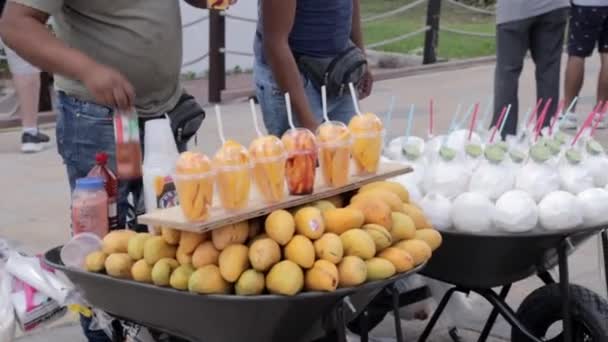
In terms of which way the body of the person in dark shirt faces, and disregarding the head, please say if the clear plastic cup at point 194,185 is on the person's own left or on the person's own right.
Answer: on the person's own right

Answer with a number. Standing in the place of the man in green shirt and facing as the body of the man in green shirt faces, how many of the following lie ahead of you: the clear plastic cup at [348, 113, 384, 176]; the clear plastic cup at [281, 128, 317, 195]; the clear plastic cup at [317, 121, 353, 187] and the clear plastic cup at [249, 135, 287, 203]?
4

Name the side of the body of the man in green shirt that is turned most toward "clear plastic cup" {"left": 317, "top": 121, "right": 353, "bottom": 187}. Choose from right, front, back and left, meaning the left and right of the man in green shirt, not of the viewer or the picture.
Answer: front

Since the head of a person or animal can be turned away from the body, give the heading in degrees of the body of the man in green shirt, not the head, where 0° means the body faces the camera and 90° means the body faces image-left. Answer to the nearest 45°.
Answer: approximately 315°

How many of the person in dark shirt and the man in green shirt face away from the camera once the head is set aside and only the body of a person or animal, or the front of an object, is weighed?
0

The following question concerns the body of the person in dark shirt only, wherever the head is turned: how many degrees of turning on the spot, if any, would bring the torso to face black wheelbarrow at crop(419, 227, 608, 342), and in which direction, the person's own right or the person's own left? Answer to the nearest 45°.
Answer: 0° — they already face it

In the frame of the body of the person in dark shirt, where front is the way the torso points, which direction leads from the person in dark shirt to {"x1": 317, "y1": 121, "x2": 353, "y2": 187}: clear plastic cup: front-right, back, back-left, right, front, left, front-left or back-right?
front-right

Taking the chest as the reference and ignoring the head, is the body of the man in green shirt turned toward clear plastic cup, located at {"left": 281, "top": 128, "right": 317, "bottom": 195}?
yes
